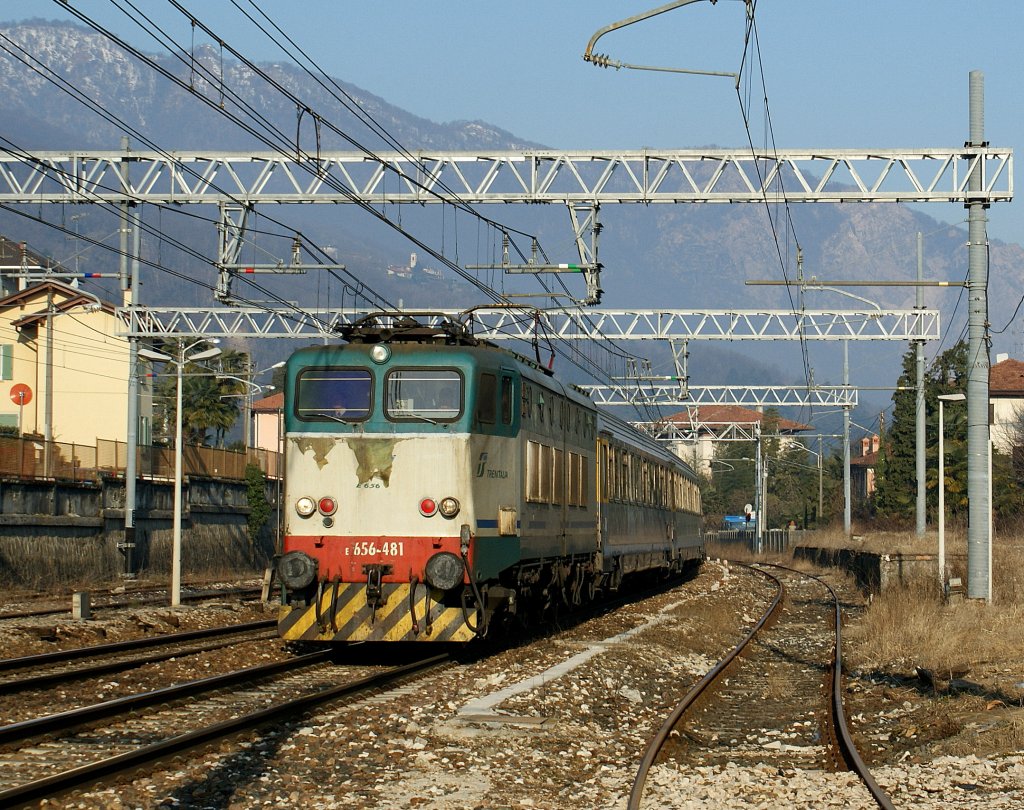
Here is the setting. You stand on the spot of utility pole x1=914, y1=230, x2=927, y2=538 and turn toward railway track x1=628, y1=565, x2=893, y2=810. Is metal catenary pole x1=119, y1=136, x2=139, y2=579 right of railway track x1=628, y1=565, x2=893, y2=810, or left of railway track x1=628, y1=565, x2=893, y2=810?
right

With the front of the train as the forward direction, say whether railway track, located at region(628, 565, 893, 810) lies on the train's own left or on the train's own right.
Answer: on the train's own left

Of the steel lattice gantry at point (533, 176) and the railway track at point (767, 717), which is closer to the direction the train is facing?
the railway track

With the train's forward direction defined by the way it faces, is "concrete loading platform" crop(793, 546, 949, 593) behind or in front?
behind

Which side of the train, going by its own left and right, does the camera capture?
front

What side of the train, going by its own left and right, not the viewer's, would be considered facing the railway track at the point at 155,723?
front

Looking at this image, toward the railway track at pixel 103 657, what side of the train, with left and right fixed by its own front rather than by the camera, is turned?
front

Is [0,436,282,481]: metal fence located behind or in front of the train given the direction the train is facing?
behind

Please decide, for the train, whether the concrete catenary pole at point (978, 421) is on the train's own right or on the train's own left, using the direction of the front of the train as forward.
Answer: on the train's own left

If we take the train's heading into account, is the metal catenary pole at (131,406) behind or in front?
behind
